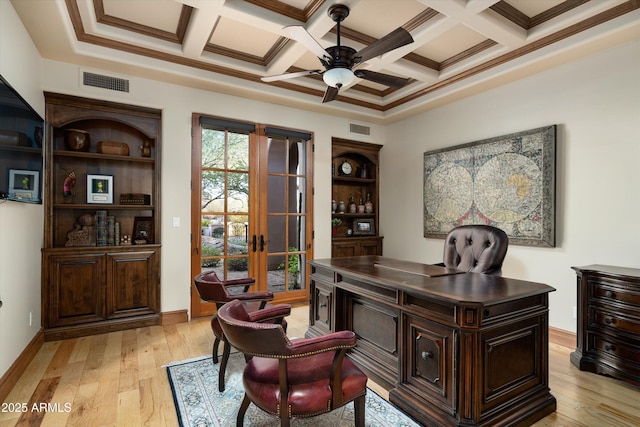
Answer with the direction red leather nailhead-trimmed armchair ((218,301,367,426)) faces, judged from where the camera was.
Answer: facing away from the viewer and to the right of the viewer

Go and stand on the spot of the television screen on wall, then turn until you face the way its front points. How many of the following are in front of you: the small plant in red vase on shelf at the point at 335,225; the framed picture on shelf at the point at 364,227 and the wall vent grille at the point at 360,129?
3

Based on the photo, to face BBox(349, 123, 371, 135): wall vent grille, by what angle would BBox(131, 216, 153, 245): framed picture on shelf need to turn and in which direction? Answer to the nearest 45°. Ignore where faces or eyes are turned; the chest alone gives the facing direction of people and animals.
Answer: approximately 90° to its left

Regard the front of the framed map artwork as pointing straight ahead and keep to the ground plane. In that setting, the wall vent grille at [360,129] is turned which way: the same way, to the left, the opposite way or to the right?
to the left

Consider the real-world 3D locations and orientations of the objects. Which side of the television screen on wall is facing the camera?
right
